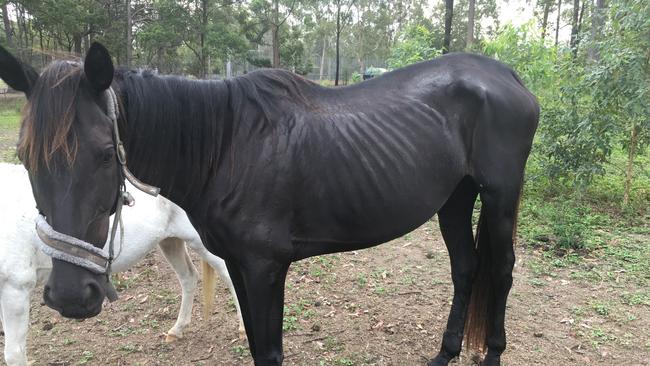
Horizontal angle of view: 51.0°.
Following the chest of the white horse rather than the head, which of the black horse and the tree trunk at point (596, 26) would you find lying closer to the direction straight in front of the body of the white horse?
the black horse

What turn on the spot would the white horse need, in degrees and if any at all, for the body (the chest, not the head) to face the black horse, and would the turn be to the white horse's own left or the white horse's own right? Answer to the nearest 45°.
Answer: approximately 90° to the white horse's own left

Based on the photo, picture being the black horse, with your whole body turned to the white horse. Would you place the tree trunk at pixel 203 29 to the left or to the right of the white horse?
right

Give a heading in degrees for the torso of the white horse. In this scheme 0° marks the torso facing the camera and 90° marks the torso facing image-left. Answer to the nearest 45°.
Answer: approximately 45°

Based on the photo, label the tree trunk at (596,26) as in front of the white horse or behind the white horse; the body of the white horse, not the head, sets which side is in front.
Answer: behind

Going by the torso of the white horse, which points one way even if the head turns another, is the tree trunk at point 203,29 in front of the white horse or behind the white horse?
behind
